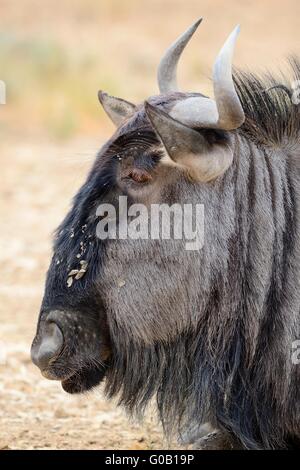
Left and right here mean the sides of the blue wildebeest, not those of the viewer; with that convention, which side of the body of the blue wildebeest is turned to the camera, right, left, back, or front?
left
